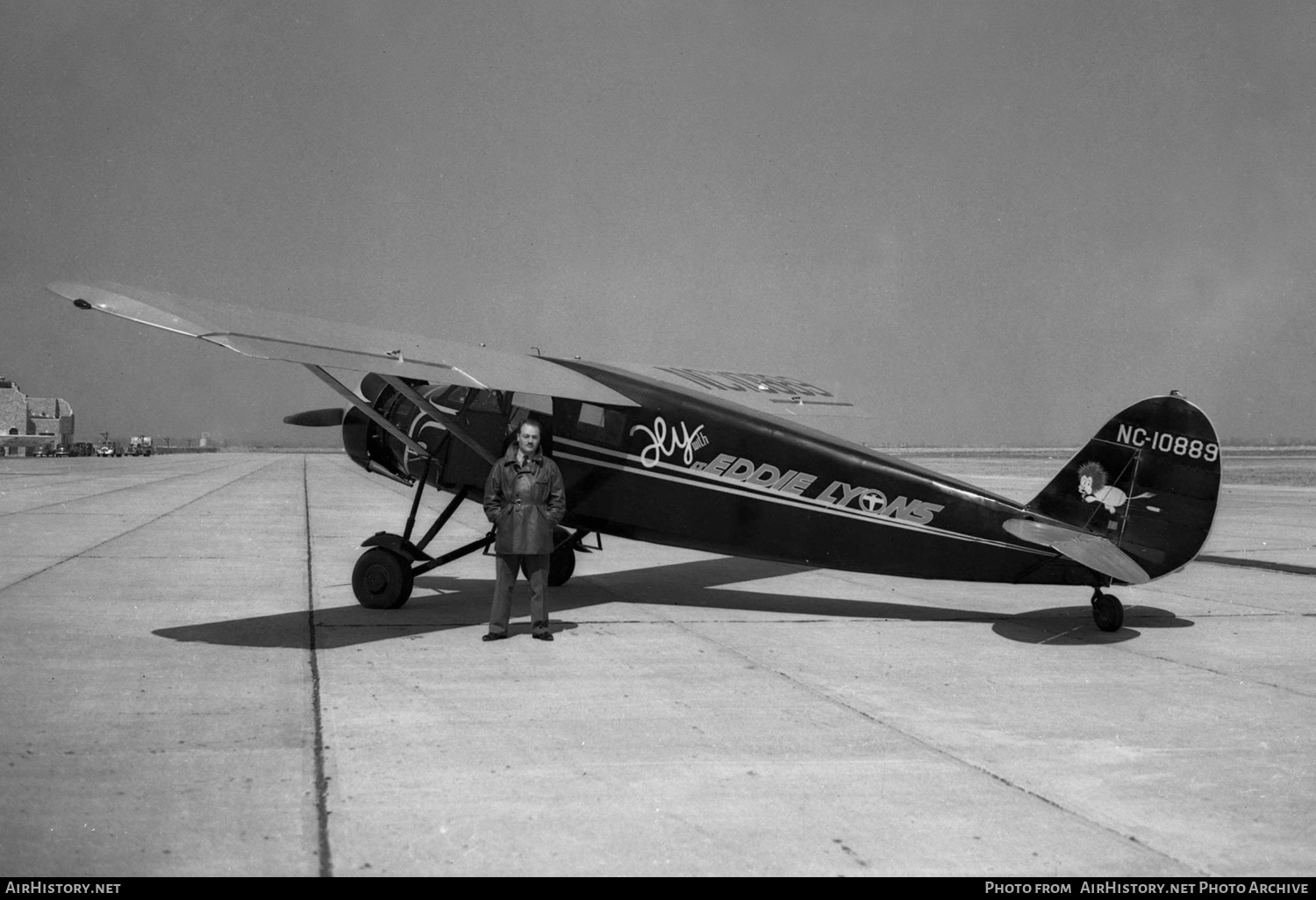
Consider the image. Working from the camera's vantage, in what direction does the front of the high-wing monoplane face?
facing away from the viewer and to the left of the viewer

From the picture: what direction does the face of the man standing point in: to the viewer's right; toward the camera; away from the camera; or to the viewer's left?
toward the camera

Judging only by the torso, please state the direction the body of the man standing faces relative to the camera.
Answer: toward the camera
